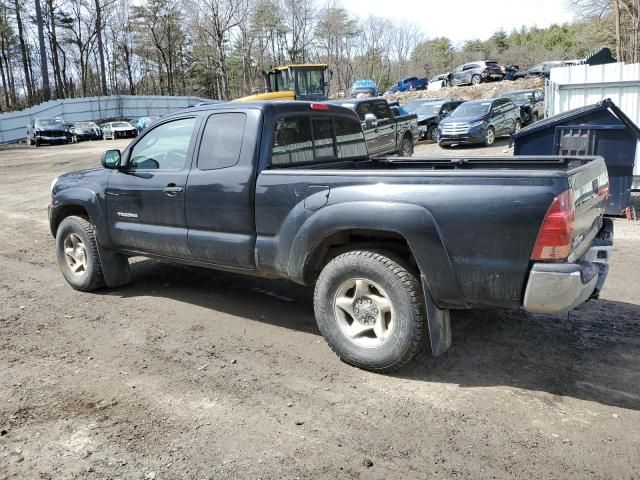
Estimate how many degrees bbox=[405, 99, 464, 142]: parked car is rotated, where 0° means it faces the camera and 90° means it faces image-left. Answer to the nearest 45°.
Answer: approximately 45°

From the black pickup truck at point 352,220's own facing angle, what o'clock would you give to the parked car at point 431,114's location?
The parked car is roughly at 2 o'clock from the black pickup truck.

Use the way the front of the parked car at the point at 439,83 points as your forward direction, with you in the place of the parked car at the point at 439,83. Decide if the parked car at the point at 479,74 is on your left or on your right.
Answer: on your left

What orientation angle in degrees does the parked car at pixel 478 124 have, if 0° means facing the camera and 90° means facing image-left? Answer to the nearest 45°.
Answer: approximately 45°

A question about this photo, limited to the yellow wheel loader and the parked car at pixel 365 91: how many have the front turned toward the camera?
1
